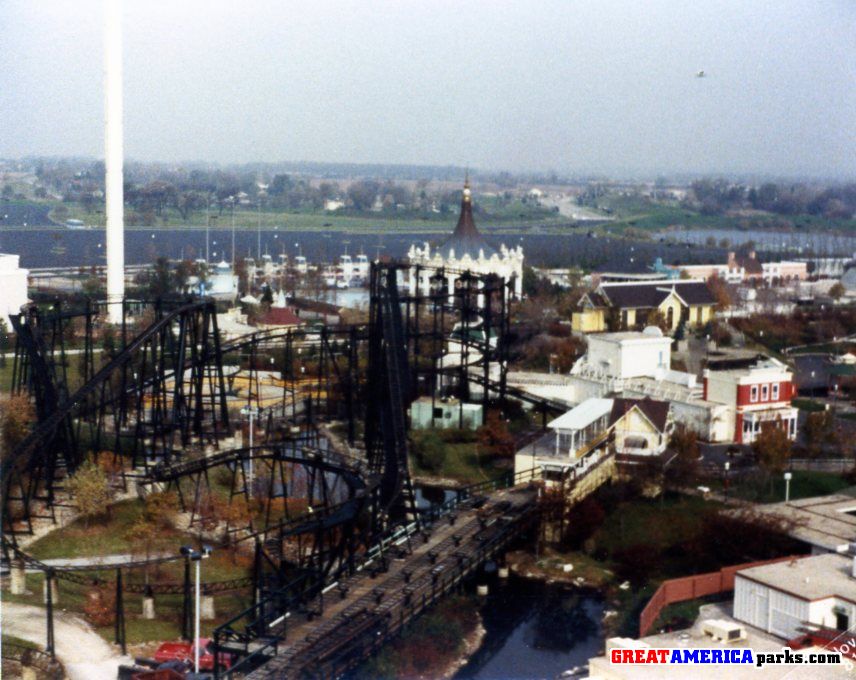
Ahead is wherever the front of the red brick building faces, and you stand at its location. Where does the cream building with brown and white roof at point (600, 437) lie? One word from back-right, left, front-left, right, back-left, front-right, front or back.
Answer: right

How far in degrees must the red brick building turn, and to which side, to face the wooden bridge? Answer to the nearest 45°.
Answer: approximately 45° to its right

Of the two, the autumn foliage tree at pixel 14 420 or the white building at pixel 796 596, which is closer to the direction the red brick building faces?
the white building

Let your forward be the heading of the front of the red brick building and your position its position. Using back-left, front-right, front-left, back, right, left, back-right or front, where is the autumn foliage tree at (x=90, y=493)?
right

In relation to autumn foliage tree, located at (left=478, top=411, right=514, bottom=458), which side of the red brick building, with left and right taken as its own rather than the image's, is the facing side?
right

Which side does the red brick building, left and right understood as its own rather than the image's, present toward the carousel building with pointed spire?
back

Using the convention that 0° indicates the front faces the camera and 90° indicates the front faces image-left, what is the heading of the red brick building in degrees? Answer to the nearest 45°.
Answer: approximately 315°

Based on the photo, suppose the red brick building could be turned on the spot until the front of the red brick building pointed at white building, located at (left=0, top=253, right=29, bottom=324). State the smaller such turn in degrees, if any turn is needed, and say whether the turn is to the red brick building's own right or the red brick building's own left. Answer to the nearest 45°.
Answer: approximately 135° to the red brick building's own right

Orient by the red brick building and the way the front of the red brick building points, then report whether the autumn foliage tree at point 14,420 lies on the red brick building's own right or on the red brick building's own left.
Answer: on the red brick building's own right

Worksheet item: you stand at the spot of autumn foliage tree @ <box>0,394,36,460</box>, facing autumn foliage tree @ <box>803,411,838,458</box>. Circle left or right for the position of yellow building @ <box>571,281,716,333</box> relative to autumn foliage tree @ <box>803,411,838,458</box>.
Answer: left
